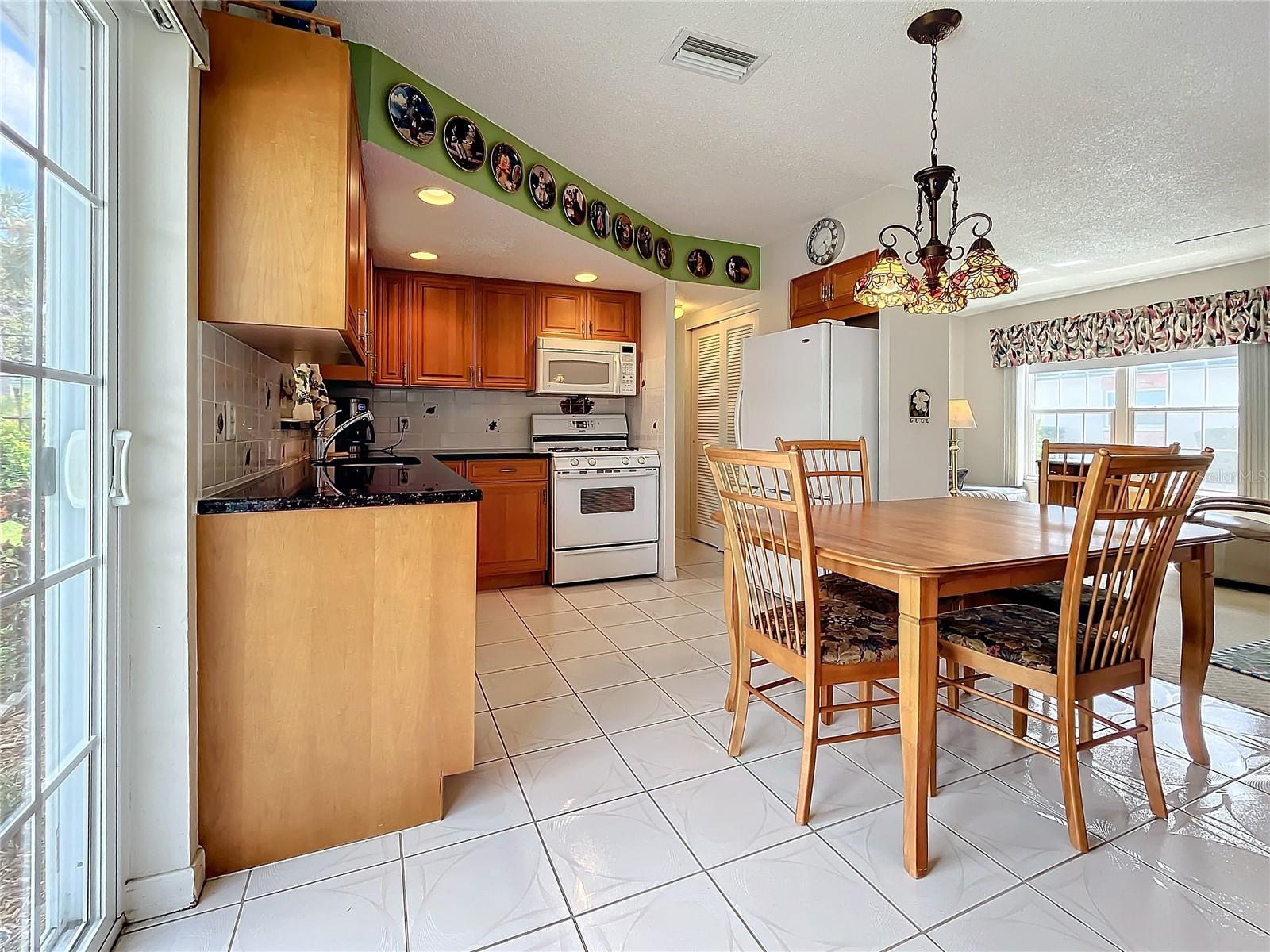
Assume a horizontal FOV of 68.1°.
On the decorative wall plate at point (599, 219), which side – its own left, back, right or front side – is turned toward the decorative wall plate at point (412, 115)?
right

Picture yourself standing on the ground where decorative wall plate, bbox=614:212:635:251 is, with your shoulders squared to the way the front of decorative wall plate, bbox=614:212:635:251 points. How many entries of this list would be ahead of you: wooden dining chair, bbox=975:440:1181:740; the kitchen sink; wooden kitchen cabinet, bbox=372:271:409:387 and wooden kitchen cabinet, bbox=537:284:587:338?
1

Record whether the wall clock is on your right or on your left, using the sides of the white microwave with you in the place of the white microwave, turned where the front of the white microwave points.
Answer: on your left

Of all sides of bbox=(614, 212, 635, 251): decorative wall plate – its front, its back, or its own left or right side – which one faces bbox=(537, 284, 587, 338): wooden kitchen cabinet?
back

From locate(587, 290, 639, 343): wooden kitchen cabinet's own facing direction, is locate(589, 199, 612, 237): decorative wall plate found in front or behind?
in front

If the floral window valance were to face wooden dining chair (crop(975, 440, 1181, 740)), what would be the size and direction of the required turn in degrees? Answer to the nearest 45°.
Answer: approximately 45° to its left

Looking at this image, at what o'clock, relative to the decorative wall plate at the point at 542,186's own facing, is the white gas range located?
The white gas range is roughly at 8 o'clock from the decorative wall plate.

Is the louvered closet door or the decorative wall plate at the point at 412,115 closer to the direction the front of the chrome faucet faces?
the louvered closet door

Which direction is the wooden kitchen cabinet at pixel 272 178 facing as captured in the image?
to the viewer's right
